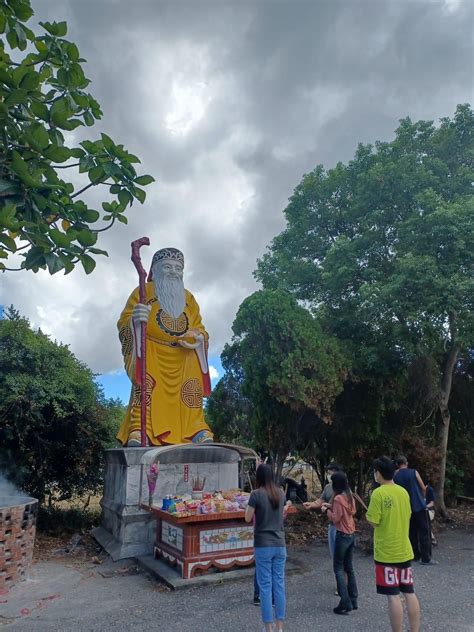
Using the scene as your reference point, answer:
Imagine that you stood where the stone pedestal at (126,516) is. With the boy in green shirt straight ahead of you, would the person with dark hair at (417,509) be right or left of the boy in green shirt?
left

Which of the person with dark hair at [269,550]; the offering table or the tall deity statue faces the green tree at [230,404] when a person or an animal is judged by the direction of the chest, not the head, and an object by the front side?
the person with dark hair

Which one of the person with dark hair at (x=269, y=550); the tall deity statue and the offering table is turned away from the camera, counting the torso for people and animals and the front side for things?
the person with dark hair

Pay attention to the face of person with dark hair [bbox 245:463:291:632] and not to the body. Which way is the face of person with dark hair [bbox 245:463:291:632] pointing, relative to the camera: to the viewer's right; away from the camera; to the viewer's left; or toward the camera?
away from the camera

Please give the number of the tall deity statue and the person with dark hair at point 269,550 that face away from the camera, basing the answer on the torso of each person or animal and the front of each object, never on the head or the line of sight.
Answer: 1

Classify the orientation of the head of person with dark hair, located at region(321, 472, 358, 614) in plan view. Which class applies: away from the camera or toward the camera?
away from the camera

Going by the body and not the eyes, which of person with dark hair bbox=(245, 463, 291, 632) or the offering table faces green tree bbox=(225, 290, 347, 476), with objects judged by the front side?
the person with dark hair

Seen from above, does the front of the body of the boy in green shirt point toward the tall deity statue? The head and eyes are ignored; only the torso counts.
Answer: yes

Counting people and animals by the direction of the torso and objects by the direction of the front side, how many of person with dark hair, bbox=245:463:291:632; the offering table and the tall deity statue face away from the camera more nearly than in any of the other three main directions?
1

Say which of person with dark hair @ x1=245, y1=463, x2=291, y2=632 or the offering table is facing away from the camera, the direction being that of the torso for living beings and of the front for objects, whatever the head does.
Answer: the person with dark hair

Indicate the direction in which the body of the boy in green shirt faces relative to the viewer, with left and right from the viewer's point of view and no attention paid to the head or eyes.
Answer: facing away from the viewer and to the left of the viewer

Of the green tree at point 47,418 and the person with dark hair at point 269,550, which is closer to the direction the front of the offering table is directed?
the person with dark hair

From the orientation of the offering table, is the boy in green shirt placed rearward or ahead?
ahead

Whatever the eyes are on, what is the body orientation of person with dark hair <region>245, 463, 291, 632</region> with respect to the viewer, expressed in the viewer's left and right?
facing away from the viewer

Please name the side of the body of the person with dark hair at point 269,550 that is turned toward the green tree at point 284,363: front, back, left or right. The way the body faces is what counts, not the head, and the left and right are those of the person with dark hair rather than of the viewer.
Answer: front
